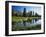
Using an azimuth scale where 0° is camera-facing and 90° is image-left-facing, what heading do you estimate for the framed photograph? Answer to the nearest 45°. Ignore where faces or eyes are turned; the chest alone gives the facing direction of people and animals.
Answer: approximately 315°
